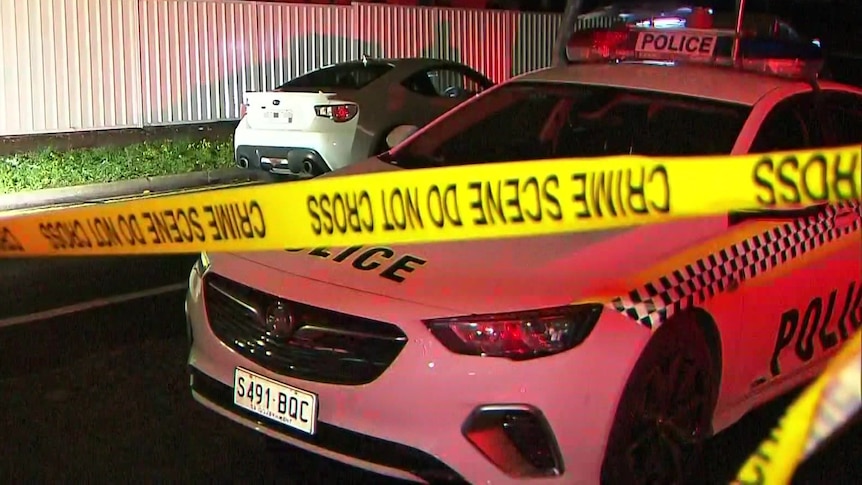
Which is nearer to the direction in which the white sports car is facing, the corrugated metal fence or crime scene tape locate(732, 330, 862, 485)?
the corrugated metal fence

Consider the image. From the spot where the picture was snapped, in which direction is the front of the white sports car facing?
facing away from the viewer and to the right of the viewer

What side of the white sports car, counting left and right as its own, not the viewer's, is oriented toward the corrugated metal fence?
left

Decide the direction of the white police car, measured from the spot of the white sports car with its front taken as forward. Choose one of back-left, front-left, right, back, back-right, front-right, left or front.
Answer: back-right

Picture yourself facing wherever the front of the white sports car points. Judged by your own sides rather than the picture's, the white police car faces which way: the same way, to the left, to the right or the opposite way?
the opposite way

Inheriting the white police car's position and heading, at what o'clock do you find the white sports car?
The white sports car is roughly at 4 o'clock from the white police car.

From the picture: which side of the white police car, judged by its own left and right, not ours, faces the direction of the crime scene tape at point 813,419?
left

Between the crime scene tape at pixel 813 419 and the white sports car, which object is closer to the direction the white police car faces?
the crime scene tape

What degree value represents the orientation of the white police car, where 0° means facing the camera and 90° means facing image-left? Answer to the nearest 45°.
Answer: approximately 45°

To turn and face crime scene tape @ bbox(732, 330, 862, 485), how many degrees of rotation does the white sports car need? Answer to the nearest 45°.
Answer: approximately 135° to its right

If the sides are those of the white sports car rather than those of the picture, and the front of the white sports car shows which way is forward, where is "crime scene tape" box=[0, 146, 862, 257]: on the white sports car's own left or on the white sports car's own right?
on the white sports car's own right
